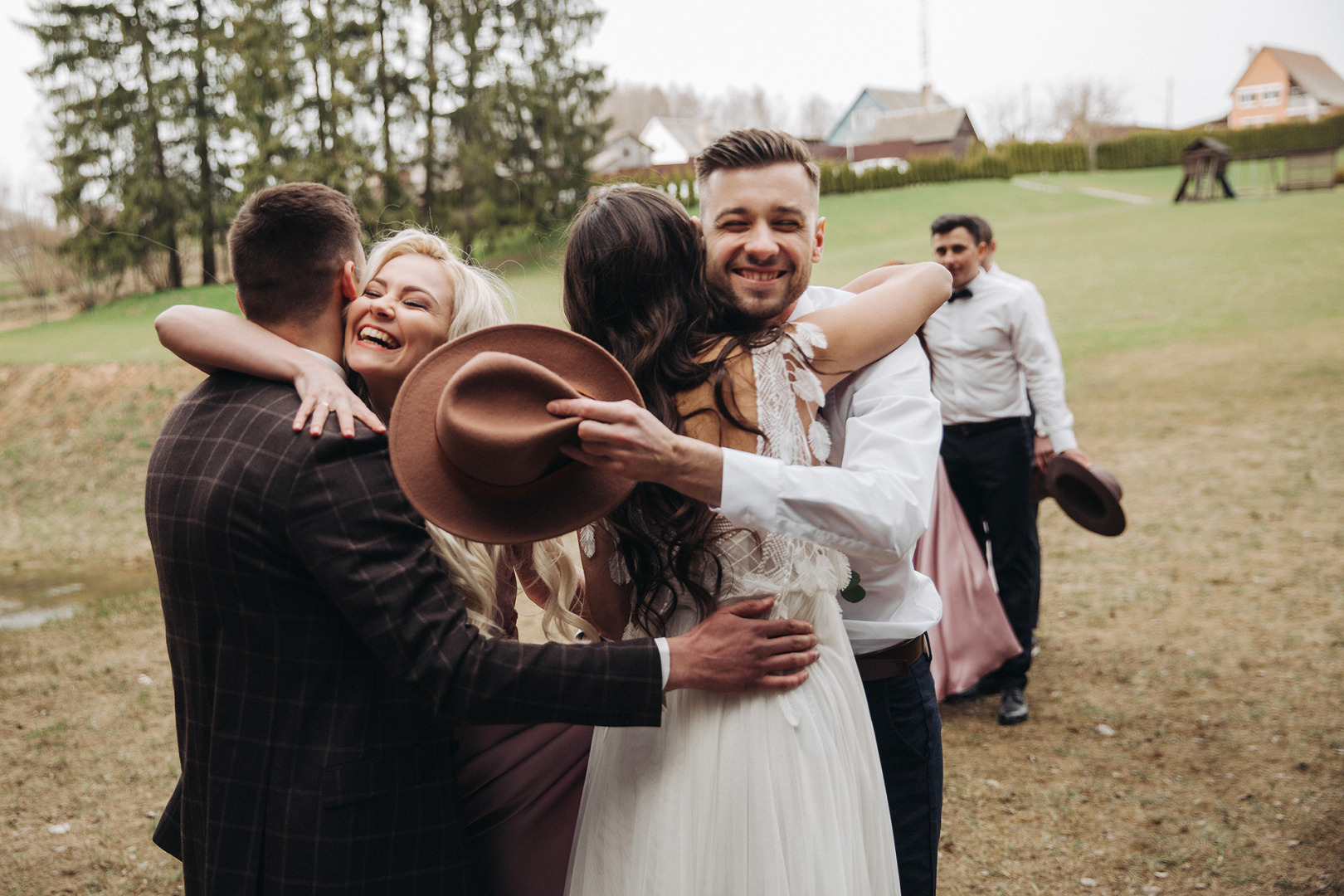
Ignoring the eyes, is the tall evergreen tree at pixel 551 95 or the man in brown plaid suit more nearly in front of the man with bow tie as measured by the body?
the man in brown plaid suit

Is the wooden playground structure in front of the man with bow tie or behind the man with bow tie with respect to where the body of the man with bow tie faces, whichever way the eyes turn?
behind

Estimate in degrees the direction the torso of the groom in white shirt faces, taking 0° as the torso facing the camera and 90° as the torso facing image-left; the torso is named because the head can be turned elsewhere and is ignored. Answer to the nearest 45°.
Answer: approximately 45°

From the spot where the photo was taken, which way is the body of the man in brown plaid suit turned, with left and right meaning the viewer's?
facing away from the viewer and to the right of the viewer

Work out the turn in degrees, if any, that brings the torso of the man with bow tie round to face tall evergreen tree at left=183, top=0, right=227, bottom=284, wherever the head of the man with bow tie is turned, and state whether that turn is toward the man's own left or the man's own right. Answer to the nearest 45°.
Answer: approximately 90° to the man's own right

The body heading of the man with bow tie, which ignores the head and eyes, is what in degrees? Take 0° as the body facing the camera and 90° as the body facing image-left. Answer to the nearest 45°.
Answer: approximately 45°

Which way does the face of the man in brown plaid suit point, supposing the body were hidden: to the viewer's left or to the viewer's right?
to the viewer's right
